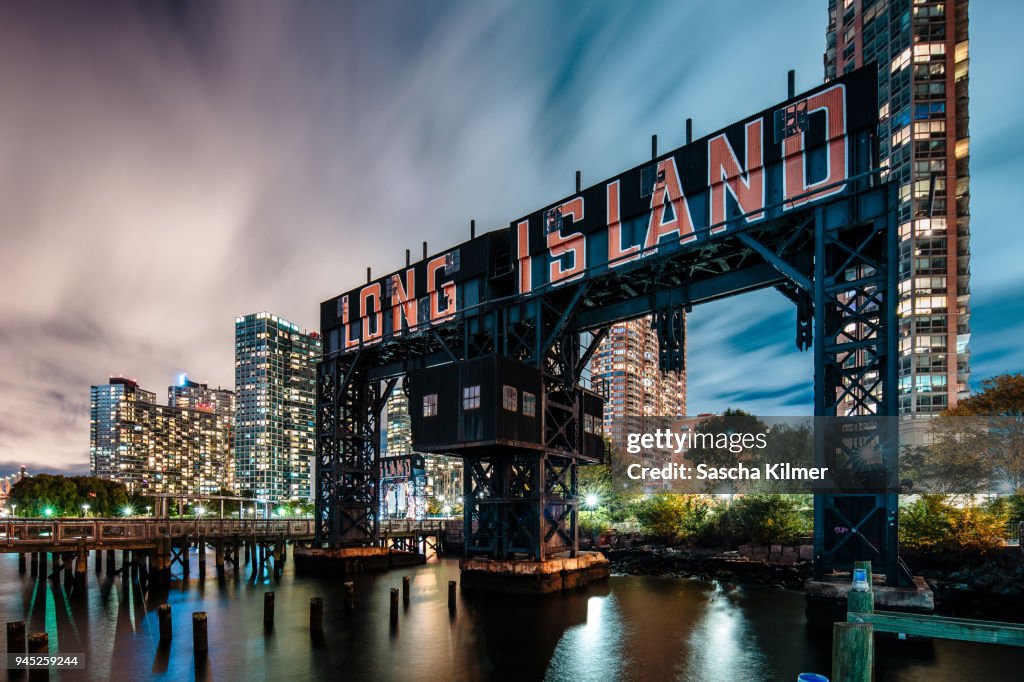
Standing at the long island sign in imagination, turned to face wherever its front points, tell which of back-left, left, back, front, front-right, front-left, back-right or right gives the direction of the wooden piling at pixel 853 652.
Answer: front-left

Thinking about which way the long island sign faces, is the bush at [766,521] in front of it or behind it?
behind

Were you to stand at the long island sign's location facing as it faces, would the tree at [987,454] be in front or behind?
behind

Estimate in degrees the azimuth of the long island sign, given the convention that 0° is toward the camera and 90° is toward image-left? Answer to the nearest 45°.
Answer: approximately 45°

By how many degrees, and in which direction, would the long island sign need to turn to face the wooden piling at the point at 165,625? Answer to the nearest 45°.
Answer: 0° — it already faces it

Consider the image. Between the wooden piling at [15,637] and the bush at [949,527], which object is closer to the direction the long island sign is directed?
the wooden piling

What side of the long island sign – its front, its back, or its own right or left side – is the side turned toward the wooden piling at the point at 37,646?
front

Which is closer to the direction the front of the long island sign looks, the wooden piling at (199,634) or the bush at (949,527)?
the wooden piling

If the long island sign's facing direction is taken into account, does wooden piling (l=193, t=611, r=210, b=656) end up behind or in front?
in front

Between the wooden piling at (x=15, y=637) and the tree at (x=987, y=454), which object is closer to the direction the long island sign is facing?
the wooden piling

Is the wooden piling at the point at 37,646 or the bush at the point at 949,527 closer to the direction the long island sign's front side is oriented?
the wooden piling
